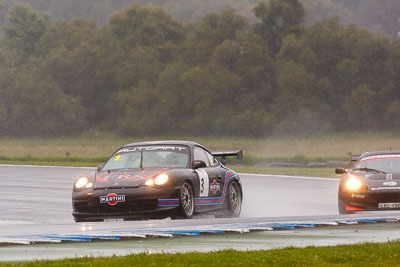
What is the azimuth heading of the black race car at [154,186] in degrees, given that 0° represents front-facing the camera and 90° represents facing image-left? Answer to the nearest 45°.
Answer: approximately 45°

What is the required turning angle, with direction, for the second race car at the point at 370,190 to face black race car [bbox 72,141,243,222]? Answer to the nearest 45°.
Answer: approximately 45° to its right

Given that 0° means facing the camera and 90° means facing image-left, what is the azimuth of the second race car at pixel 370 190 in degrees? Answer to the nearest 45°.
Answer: approximately 0°

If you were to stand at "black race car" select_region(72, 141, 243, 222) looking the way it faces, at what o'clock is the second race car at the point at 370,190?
The second race car is roughly at 7 o'clock from the black race car.
